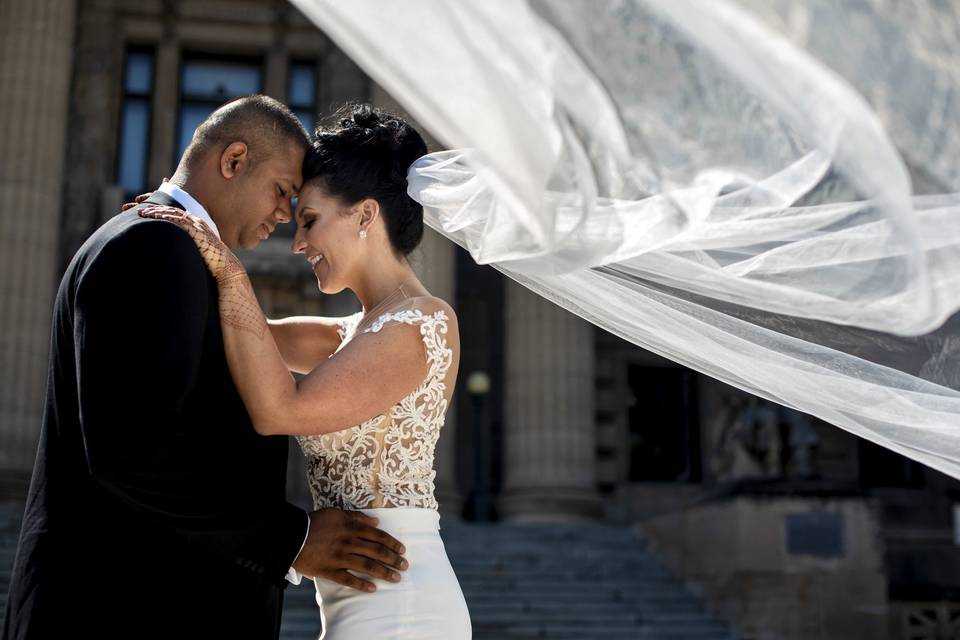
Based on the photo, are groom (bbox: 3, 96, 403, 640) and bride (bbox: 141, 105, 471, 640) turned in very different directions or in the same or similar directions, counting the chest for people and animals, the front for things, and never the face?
very different directions

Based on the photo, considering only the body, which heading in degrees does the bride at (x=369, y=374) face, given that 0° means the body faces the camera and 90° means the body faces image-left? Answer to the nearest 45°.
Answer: approximately 90°

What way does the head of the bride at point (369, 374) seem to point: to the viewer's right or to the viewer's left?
to the viewer's left

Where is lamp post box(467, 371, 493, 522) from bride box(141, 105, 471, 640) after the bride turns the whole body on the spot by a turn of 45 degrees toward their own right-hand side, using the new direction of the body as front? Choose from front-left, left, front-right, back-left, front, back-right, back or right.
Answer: front-right

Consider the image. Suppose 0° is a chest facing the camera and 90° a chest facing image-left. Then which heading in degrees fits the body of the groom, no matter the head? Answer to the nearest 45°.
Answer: approximately 270°

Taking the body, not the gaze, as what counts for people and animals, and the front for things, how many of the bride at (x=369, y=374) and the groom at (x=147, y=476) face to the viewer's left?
1
